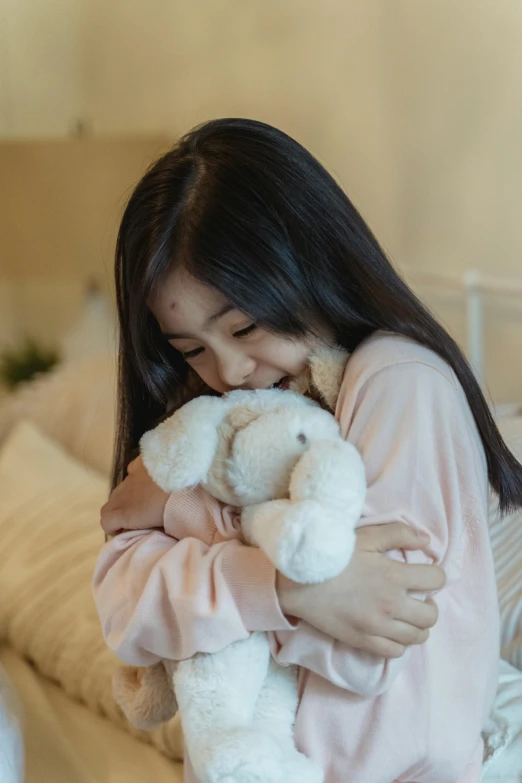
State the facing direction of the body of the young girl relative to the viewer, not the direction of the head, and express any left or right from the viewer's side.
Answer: facing the viewer and to the left of the viewer

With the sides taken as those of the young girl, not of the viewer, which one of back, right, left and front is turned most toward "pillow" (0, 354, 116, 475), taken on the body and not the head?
right

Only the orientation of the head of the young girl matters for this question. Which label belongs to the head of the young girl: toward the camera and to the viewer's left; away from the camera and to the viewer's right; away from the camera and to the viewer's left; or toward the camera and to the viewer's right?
toward the camera and to the viewer's left
